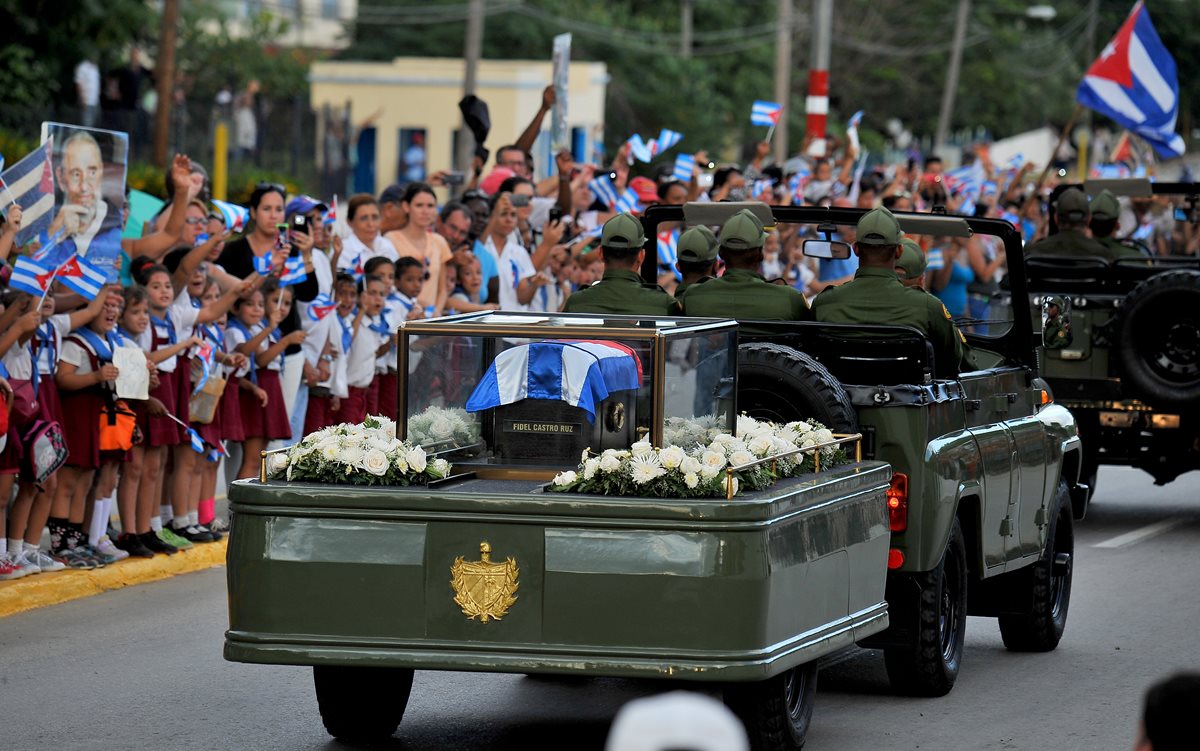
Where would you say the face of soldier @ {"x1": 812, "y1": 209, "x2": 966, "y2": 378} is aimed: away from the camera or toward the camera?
away from the camera

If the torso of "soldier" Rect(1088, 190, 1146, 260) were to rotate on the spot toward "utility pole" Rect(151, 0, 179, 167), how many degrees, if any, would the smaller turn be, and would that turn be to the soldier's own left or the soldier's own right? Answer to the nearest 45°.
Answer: approximately 45° to the soldier's own left

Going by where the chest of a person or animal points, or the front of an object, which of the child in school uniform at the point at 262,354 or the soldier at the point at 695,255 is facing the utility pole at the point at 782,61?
the soldier

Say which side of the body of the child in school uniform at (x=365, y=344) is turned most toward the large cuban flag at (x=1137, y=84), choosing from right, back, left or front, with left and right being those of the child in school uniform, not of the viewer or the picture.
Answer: left

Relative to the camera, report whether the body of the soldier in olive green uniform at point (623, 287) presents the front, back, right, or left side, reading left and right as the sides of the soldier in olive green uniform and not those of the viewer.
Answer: back

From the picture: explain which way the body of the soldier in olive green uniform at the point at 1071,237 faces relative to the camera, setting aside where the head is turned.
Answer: away from the camera

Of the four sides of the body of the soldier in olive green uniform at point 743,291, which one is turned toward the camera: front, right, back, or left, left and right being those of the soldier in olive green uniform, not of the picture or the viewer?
back

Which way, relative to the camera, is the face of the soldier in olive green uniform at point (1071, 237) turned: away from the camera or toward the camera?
away from the camera

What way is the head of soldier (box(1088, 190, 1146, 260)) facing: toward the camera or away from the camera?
away from the camera

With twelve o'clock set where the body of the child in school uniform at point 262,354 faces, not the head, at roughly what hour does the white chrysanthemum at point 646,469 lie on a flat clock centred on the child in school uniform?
The white chrysanthemum is roughly at 1 o'clock from the child in school uniform.

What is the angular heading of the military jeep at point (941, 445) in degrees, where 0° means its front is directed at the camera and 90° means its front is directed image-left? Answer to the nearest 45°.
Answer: approximately 225°

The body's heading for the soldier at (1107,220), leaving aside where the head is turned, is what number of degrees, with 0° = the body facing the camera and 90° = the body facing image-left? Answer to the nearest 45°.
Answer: approximately 180°

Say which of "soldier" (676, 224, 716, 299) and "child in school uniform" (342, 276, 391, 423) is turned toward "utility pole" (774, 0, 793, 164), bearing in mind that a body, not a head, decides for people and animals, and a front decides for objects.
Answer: the soldier
